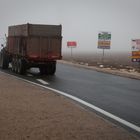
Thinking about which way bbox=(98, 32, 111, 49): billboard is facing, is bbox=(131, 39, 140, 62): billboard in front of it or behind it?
in front

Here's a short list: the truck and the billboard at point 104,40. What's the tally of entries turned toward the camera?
1

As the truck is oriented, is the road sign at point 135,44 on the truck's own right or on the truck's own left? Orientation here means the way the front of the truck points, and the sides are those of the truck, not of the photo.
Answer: on the truck's own right

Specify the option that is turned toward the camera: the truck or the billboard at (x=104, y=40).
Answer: the billboard

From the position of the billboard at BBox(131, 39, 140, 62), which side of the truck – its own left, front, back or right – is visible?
right

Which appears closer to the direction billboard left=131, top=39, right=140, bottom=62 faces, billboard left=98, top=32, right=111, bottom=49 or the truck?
the truck

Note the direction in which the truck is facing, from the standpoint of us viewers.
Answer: facing away from the viewer and to the left of the viewer

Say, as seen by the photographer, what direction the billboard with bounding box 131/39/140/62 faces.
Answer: facing the viewer

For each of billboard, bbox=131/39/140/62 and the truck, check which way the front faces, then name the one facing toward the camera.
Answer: the billboard

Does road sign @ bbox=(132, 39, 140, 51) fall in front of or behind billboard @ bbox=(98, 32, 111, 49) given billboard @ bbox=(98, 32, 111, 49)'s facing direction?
in front

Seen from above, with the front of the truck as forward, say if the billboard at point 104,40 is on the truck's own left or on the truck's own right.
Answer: on the truck's own right

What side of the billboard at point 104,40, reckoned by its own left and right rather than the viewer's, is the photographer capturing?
front

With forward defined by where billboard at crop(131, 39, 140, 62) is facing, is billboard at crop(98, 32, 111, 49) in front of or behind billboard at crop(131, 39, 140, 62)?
behind

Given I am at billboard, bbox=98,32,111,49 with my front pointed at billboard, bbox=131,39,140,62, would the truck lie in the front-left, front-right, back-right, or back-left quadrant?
front-right

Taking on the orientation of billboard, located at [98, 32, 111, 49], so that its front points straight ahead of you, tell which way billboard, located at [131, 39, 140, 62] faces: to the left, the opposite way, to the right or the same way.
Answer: the same way

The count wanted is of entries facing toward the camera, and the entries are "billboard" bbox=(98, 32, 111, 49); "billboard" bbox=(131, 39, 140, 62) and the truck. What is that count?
2

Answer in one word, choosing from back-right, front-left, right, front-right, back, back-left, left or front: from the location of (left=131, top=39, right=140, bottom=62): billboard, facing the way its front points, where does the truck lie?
front-right
